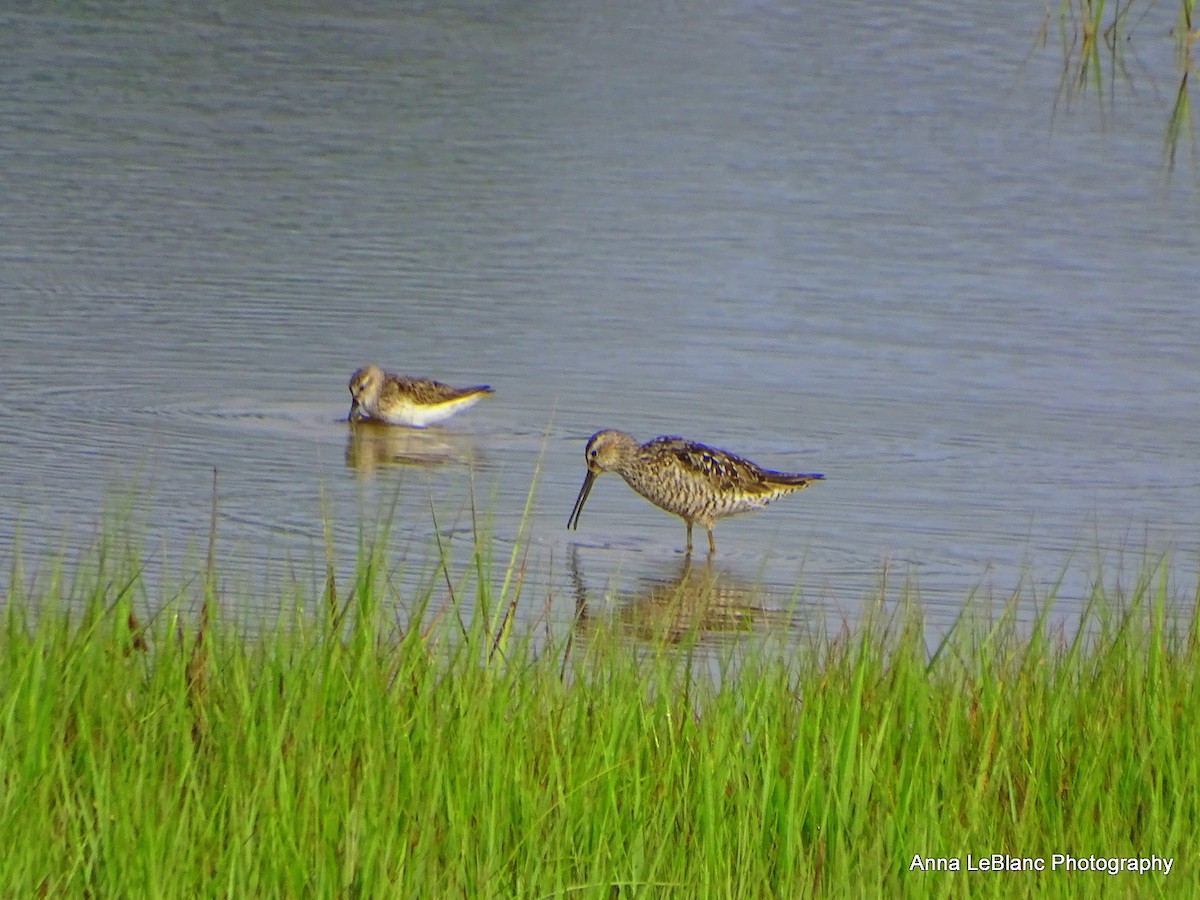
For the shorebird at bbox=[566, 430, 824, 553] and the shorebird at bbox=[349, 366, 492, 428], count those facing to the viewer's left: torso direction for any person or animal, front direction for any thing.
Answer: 2

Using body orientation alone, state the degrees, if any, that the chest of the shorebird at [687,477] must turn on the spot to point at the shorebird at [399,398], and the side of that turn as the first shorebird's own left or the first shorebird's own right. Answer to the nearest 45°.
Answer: approximately 45° to the first shorebird's own right

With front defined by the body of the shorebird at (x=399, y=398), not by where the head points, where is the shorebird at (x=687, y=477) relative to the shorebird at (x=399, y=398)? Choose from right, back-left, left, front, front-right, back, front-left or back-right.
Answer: back-left

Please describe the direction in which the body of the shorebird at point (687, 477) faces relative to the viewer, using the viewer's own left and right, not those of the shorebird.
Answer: facing to the left of the viewer

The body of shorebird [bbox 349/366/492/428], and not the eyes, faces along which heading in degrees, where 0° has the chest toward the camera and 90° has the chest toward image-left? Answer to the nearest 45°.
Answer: approximately 90°
